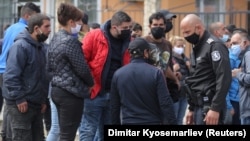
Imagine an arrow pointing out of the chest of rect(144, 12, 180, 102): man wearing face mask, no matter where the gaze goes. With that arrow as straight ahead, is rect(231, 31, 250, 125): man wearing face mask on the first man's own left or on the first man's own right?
on the first man's own left

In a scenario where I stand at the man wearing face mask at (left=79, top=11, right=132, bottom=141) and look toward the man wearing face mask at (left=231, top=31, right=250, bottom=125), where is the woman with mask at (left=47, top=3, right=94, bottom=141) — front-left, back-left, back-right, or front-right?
back-right

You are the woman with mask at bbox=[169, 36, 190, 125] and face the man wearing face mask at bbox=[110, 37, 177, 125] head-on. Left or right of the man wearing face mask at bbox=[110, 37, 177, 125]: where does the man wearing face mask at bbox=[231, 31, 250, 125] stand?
left

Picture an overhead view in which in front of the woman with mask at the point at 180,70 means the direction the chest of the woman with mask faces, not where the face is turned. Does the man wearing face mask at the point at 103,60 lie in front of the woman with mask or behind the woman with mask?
in front

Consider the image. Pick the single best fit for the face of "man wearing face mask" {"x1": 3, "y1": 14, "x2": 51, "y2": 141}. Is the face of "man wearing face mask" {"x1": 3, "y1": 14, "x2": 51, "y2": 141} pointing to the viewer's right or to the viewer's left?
to the viewer's right

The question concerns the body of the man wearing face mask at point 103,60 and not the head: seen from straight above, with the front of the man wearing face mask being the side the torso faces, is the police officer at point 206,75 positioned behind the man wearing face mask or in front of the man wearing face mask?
in front

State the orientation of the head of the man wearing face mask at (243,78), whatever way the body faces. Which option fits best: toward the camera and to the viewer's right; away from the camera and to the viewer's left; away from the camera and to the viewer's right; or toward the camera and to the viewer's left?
toward the camera and to the viewer's left

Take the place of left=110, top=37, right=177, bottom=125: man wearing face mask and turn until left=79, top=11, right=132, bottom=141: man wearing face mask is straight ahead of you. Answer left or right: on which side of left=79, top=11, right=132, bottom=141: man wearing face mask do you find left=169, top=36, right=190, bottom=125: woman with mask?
right

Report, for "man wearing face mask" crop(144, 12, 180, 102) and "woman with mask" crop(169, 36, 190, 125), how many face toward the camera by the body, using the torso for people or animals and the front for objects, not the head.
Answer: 2

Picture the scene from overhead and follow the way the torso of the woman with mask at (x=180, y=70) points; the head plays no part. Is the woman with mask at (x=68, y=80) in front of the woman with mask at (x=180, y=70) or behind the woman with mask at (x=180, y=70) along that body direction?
in front

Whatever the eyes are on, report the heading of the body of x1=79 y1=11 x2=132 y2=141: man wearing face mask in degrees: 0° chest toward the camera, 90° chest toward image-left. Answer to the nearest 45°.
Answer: approximately 315°

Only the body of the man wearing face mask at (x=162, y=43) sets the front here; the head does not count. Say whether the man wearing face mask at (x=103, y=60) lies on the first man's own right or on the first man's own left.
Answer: on the first man's own right
